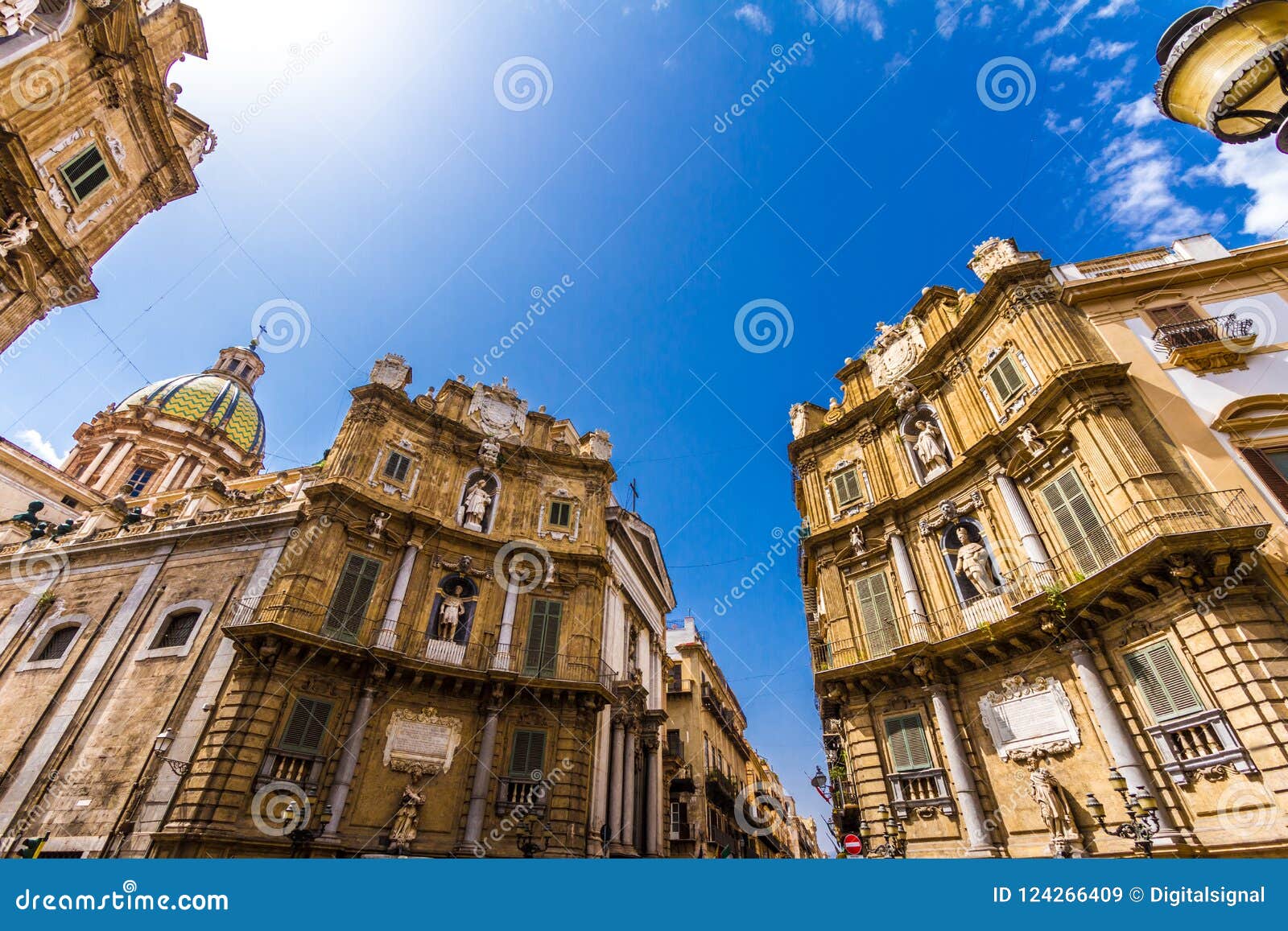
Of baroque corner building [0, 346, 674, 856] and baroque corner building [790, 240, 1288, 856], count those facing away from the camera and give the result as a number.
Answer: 0

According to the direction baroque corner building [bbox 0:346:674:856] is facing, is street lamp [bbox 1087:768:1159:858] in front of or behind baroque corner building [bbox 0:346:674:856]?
in front

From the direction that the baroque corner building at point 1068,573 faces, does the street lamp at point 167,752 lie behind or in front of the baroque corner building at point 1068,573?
in front

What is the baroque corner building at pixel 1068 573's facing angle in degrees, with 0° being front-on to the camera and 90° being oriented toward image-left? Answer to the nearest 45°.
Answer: approximately 45°

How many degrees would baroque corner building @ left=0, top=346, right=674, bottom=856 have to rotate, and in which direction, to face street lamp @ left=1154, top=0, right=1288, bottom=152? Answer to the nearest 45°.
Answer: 0° — it already faces it

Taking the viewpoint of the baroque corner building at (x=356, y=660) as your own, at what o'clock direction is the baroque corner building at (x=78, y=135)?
the baroque corner building at (x=78, y=135) is roughly at 2 o'clock from the baroque corner building at (x=356, y=660).

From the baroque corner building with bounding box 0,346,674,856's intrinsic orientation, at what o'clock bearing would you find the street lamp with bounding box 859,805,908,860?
The street lamp is roughly at 10 o'clock from the baroque corner building.

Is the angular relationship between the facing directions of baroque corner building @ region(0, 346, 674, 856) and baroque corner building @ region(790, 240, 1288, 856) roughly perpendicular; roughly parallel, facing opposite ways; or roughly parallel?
roughly perpendicular

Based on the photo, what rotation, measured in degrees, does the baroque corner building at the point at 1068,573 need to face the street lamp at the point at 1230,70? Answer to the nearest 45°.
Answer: approximately 45° to its left

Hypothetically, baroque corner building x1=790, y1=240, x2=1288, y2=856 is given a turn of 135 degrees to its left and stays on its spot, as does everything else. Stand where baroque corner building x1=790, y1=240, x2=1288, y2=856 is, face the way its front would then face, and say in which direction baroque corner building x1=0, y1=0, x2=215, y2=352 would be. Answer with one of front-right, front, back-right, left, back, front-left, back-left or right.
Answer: back-right

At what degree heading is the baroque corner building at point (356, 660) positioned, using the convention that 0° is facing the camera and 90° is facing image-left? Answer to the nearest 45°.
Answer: approximately 0°
